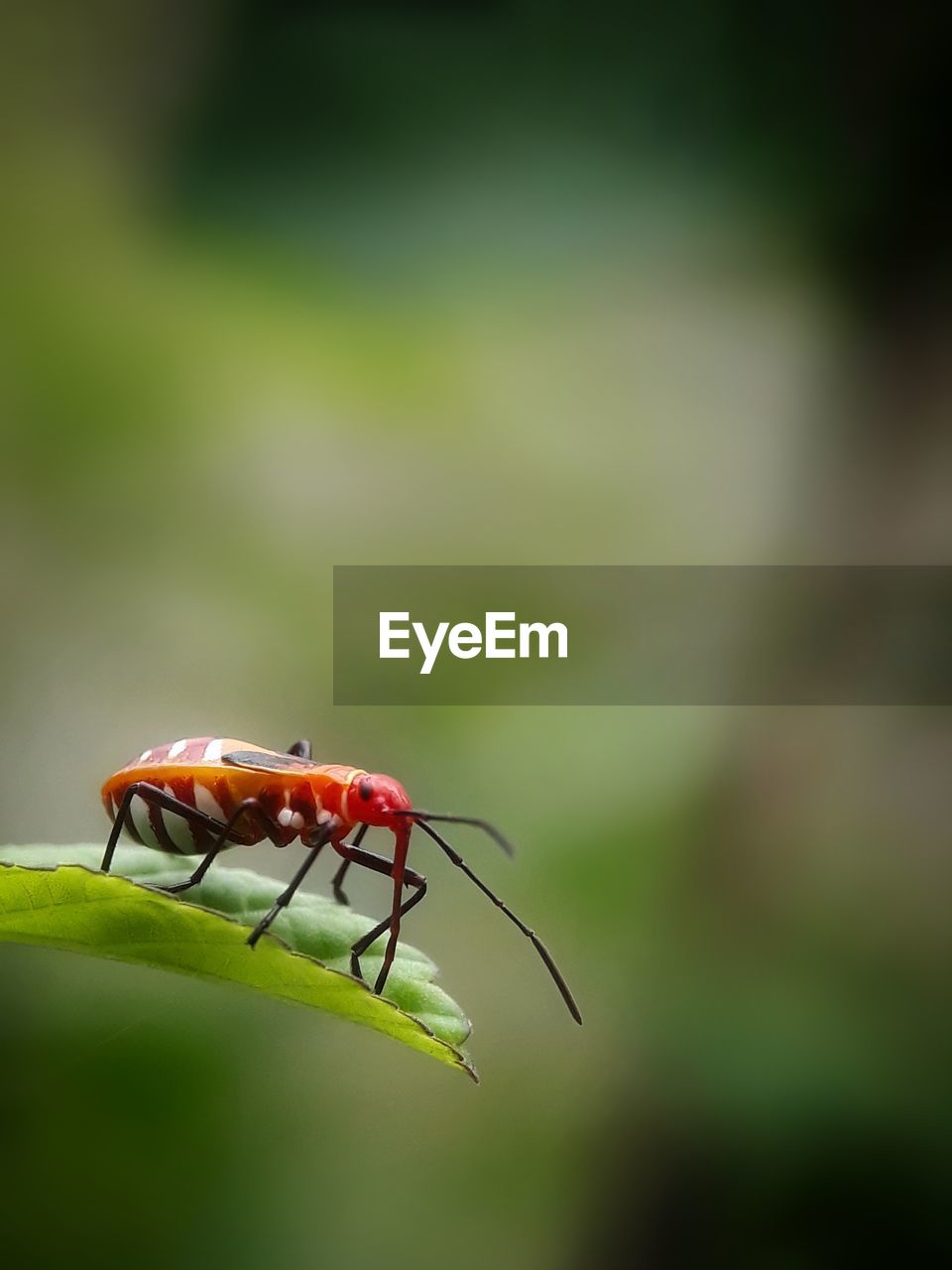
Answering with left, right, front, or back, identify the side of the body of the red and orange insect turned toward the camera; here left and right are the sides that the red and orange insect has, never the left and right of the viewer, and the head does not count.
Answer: right
